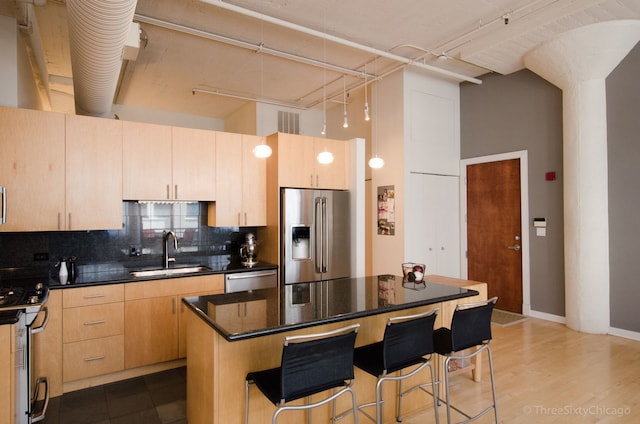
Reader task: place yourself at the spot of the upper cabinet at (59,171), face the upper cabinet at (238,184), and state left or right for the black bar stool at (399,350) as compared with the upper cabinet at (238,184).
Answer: right

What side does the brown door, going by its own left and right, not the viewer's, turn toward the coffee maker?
front

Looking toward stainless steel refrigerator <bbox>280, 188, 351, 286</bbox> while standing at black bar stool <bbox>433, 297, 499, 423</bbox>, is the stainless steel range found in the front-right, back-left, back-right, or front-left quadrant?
front-left

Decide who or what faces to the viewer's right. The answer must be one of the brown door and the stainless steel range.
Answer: the stainless steel range

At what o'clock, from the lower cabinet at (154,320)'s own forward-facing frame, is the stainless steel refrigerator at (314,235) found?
The stainless steel refrigerator is roughly at 10 o'clock from the lower cabinet.

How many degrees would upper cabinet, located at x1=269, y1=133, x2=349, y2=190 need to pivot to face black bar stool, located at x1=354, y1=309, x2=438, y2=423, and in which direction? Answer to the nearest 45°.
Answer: approximately 45° to its right

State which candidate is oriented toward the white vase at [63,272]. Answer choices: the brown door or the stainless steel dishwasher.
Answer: the brown door

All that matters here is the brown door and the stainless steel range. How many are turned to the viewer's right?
1

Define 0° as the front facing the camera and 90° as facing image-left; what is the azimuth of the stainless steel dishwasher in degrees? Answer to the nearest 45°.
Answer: approximately 315°

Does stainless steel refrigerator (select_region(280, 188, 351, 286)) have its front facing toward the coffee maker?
no

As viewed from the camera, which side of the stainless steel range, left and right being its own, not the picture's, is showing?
right

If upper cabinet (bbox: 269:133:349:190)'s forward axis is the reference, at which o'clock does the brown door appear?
The brown door is roughly at 10 o'clock from the upper cabinet.

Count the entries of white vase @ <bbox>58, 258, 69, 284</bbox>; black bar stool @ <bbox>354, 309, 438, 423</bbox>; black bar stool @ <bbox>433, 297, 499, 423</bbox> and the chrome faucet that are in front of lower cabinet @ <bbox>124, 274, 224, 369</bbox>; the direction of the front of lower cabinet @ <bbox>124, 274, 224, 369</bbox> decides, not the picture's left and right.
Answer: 2

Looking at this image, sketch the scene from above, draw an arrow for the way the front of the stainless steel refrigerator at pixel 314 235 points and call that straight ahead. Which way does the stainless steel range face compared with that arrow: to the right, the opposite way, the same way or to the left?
to the left

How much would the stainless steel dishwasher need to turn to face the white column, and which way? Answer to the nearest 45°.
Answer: approximately 45° to its left

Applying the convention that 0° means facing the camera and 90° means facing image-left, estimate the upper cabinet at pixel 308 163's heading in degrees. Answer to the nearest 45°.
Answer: approximately 315°

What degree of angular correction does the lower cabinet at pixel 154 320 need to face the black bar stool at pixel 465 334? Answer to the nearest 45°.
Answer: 0° — it already faces it

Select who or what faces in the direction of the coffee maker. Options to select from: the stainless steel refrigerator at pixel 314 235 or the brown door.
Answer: the brown door

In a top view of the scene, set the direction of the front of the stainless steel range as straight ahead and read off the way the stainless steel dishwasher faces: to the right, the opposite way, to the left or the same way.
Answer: to the right

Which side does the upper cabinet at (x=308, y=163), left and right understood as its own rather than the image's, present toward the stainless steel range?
right

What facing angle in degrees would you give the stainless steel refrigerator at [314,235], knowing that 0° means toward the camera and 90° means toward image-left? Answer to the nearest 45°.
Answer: approximately 315°

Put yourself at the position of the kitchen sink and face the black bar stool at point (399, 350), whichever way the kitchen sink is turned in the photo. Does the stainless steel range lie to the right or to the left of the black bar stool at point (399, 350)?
right
